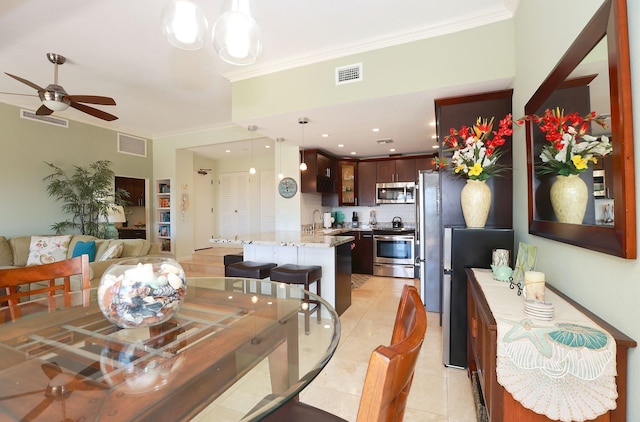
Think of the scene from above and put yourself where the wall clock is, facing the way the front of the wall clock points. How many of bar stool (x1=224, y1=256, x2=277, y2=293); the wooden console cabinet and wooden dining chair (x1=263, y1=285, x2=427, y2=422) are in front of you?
3

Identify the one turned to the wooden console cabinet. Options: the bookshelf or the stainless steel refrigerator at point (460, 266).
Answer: the bookshelf

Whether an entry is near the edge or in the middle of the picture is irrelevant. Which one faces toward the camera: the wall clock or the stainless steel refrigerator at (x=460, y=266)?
the wall clock

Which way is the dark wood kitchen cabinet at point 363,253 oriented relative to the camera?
toward the camera

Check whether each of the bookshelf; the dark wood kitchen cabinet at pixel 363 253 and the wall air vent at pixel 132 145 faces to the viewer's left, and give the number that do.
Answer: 0

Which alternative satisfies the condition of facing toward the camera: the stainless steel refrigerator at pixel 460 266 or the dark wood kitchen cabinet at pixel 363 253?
the dark wood kitchen cabinet

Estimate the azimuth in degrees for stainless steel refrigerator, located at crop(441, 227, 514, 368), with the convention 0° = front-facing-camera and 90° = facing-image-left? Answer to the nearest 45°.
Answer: approximately 90°

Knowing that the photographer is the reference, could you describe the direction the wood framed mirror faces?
facing the viewer and to the left of the viewer

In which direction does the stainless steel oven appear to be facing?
toward the camera

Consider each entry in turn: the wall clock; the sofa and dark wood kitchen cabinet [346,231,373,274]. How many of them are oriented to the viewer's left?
0

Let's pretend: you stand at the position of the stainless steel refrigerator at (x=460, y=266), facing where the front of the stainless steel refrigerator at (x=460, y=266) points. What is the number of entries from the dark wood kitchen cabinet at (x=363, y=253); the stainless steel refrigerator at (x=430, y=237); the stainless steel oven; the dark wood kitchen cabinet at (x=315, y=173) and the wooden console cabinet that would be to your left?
1

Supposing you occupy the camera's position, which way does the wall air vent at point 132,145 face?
facing the viewer and to the right of the viewer

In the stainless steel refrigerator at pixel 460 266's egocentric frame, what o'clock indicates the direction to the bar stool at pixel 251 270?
The bar stool is roughly at 12 o'clock from the stainless steel refrigerator.

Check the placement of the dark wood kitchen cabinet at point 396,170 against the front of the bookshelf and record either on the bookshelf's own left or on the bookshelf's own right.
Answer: on the bookshelf's own left

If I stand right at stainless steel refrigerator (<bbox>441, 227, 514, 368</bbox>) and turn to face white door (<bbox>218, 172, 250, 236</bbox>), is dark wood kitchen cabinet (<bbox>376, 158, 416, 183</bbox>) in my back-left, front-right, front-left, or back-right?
front-right

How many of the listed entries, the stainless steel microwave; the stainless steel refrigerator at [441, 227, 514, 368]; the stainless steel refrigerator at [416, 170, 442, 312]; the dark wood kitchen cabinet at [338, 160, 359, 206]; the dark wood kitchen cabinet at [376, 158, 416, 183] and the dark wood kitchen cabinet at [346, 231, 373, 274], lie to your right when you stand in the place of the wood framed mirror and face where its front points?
6

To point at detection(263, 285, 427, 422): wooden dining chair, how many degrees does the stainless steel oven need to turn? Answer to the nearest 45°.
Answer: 0° — it already faces it
